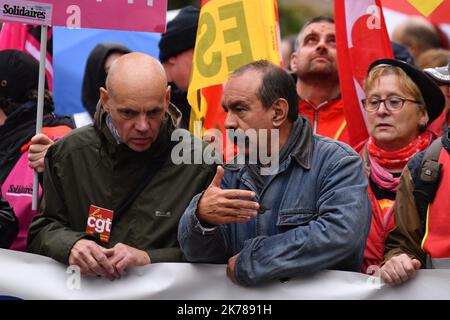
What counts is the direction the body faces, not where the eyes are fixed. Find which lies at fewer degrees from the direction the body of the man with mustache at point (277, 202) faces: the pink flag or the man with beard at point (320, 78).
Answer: the pink flag

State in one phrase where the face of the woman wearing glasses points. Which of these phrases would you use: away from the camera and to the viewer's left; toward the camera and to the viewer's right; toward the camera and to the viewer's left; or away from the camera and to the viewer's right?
toward the camera and to the viewer's left

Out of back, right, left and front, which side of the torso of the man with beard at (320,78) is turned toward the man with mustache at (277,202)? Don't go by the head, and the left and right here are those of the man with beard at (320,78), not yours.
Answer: front

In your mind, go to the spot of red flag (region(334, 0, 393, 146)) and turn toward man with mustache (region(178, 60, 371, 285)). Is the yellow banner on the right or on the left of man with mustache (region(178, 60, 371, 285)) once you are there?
right

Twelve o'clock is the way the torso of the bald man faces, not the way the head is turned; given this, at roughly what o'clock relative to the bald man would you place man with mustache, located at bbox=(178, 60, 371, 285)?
The man with mustache is roughly at 10 o'clock from the bald man.

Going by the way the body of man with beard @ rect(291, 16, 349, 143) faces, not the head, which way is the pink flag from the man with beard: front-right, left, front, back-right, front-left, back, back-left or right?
right

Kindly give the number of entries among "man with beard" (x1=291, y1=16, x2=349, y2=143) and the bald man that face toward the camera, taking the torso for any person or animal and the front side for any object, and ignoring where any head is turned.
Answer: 2

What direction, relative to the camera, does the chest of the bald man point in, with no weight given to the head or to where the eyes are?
toward the camera

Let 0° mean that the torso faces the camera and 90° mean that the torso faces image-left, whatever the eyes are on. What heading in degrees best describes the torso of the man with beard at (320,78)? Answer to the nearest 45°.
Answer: approximately 0°

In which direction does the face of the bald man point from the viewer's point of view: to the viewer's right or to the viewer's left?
to the viewer's right

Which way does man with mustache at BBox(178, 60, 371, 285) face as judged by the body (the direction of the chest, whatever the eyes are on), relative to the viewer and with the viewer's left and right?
facing the viewer and to the left of the viewer

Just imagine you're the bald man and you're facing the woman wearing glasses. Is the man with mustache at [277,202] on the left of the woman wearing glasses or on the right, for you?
right

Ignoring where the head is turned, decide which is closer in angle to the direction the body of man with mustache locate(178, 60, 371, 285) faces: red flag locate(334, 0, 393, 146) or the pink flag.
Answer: the pink flag
